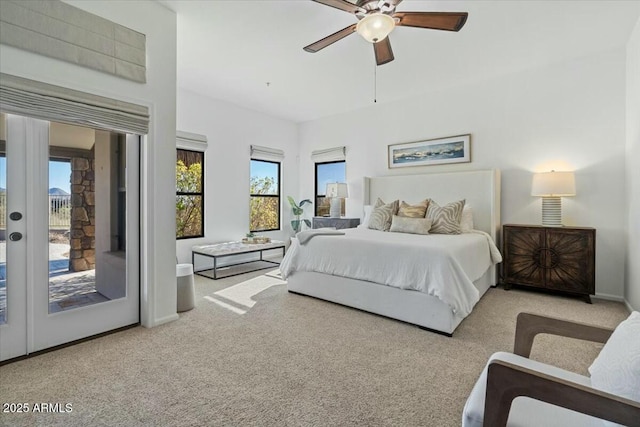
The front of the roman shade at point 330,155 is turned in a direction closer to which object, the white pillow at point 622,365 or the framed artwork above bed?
the white pillow

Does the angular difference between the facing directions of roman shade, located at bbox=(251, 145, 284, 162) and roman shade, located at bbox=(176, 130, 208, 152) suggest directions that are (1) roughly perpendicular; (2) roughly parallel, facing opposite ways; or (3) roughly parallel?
roughly parallel

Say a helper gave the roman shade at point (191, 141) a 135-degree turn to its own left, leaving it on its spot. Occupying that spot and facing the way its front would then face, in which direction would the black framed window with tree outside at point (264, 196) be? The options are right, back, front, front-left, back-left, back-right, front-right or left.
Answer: front-right

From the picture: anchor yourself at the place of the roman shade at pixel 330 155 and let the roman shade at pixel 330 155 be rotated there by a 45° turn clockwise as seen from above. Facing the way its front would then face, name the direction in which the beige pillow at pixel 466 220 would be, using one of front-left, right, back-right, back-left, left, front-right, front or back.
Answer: back-left

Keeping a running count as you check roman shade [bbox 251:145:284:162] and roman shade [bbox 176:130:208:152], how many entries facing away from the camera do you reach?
0

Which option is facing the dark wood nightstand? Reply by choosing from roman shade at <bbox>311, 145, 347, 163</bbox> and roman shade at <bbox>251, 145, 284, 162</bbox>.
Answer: roman shade at <bbox>251, 145, 284, 162</bbox>

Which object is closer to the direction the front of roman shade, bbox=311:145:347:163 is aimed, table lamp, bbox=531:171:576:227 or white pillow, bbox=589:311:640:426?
the white pillow

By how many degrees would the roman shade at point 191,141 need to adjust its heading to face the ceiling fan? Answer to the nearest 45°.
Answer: approximately 45° to its right

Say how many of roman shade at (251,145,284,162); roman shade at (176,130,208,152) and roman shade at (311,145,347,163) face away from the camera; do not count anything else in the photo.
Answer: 0

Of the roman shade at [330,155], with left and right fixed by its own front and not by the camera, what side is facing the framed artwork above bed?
left

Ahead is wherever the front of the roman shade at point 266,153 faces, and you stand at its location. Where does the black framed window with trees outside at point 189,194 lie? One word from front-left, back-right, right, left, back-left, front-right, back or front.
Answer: right

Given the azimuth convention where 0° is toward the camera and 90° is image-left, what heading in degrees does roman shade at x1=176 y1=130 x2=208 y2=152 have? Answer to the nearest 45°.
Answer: approximately 315°

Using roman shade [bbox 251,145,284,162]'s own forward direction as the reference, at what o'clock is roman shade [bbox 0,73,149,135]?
roman shade [bbox 0,73,149,135] is roughly at 2 o'clock from roman shade [bbox 251,145,284,162].

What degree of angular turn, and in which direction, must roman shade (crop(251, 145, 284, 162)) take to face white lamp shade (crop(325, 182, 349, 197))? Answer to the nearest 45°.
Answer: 0° — it already faces it

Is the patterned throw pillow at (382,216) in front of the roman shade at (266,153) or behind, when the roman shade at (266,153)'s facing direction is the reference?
in front

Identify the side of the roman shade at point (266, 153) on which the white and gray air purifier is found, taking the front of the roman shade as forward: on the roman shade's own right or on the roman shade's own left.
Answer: on the roman shade's own right

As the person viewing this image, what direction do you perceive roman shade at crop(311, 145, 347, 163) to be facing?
facing the viewer and to the left of the viewer
